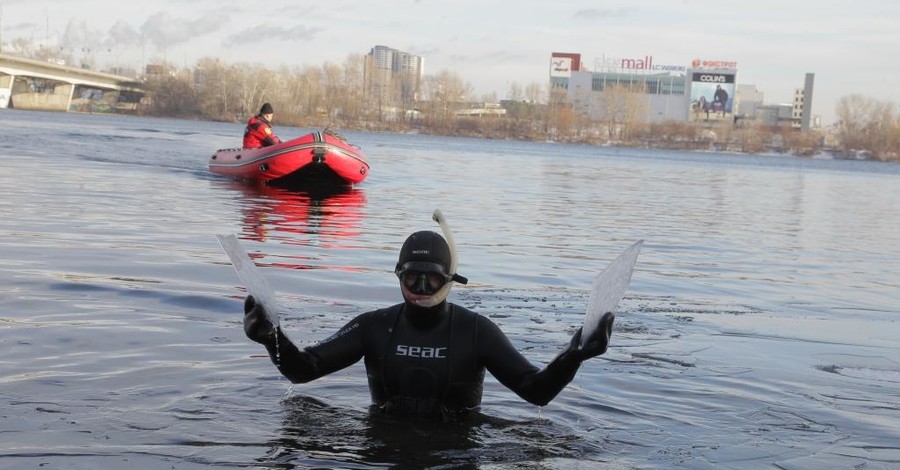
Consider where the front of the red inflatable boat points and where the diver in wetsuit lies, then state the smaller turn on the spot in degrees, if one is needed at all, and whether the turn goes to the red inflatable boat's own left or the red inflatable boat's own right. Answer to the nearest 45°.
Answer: approximately 45° to the red inflatable boat's own right

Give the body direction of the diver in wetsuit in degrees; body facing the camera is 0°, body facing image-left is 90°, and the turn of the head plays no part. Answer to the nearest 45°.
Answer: approximately 0°

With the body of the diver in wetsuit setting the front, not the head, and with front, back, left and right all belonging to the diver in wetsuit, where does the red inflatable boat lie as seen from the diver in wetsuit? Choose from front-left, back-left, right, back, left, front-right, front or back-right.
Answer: back

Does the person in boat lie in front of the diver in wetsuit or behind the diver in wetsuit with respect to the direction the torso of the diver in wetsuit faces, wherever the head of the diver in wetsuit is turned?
behind
